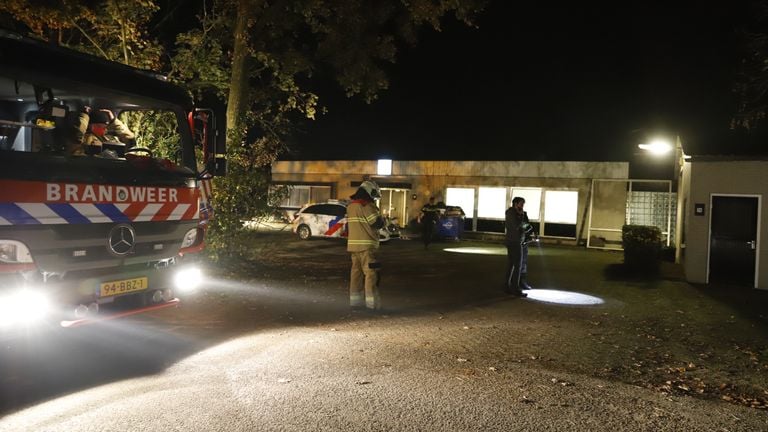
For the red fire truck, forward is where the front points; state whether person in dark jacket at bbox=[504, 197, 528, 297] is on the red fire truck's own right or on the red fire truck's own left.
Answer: on the red fire truck's own left

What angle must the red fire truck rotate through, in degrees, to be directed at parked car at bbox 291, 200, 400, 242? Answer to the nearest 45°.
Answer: approximately 90° to its left

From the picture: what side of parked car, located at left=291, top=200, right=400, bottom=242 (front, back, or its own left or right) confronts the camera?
right

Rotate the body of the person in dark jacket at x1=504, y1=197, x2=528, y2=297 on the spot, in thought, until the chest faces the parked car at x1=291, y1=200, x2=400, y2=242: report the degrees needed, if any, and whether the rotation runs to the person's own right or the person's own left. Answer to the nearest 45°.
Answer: approximately 135° to the person's own left

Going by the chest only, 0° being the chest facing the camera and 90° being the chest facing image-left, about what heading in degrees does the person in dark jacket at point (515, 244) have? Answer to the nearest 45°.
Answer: approximately 270°

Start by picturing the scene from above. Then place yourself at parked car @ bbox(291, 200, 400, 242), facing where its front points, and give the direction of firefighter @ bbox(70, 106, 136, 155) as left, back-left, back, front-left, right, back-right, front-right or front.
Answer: right

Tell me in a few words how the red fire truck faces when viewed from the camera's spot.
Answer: facing the viewer and to the right of the viewer
